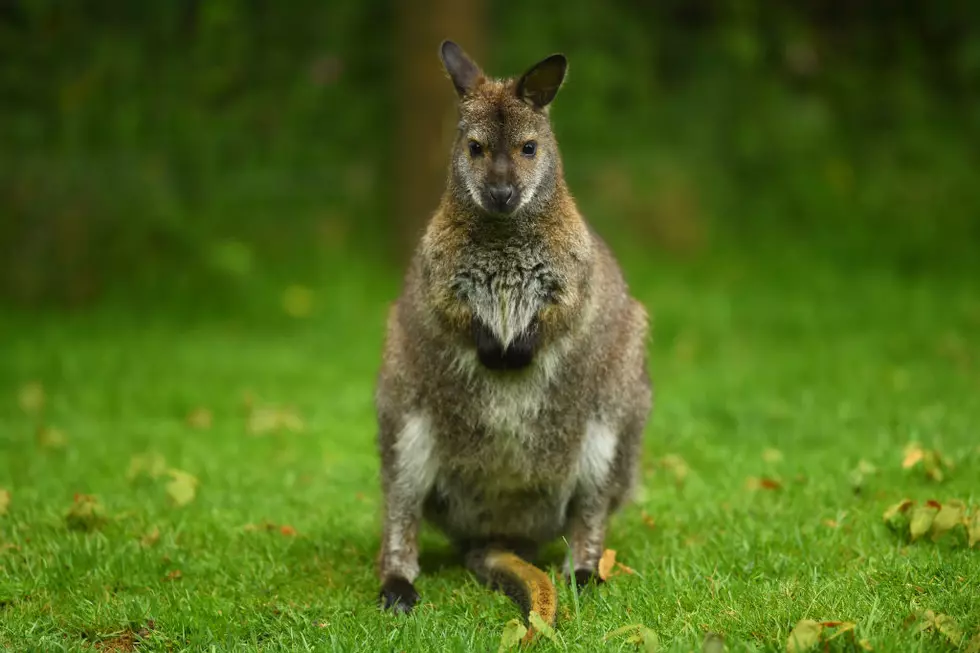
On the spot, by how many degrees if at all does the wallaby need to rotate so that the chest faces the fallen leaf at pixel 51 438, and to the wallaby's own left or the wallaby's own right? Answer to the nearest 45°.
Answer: approximately 135° to the wallaby's own right

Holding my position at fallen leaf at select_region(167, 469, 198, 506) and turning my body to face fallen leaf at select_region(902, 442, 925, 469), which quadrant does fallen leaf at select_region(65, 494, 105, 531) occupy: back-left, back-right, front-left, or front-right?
back-right

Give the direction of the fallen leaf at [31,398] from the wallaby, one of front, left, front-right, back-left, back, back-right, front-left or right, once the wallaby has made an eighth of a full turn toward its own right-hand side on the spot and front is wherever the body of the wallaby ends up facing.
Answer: right

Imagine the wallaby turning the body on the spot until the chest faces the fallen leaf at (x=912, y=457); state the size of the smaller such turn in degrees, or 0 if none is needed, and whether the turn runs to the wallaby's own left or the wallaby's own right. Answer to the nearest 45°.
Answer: approximately 135° to the wallaby's own left

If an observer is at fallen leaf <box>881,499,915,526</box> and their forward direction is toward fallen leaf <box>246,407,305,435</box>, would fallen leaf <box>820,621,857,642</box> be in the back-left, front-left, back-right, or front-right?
back-left

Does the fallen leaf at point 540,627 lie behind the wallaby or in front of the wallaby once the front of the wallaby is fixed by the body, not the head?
in front

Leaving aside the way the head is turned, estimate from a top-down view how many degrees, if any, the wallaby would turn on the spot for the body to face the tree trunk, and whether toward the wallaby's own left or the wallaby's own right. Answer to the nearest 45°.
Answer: approximately 180°

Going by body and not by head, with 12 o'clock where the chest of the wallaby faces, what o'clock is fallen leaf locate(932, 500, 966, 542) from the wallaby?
The fallen leaf is roughly at 9 o'clock from the wallaby.

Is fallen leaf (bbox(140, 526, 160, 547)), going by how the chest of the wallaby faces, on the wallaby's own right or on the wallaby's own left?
on the wallaby's own right

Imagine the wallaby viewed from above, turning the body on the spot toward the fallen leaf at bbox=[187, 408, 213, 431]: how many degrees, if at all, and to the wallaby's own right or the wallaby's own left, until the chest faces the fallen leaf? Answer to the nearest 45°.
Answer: approximately 135° to the wallaby's own right

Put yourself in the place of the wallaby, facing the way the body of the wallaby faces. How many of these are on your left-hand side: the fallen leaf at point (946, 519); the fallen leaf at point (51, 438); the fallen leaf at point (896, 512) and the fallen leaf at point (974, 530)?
3

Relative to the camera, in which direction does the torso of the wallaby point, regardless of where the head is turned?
toward the camera

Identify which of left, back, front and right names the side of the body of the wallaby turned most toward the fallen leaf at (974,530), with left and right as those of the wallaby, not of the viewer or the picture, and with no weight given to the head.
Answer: left

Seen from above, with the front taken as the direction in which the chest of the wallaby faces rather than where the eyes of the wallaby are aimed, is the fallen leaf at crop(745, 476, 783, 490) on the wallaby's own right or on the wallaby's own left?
on the wallaby's own left

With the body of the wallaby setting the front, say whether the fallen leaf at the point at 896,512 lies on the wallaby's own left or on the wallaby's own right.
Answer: on the wallaby's own left

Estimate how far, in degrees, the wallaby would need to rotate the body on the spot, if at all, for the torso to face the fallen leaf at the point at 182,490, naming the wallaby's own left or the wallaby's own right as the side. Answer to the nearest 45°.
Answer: approximately 135° to the wallaby's own right

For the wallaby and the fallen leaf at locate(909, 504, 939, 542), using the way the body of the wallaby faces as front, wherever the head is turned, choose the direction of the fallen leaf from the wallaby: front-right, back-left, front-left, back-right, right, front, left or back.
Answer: left

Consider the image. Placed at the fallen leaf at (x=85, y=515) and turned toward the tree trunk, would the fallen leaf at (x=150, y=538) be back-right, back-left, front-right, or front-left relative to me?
back-right
